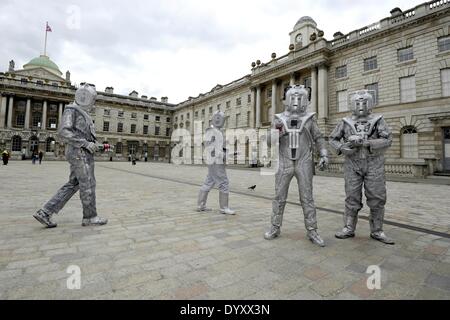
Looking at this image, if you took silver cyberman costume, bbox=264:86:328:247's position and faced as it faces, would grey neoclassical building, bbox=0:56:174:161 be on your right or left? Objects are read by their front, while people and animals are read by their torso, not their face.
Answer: on your right

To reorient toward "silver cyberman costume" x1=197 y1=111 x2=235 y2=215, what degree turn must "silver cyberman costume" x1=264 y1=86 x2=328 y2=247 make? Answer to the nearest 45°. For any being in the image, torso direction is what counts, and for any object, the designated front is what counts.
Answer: approximately 135° to its right

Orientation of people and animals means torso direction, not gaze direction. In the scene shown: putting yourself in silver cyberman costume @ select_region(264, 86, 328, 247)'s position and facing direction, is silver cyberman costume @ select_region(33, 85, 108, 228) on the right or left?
on its right

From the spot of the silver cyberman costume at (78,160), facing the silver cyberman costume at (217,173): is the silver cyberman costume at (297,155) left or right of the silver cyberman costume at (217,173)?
right

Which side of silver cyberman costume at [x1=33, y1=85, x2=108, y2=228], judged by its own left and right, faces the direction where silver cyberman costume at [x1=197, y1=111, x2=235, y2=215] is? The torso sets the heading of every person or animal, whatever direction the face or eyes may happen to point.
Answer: front

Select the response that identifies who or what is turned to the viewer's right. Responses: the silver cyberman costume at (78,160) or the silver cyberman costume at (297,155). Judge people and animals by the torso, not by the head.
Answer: the silver cyberman costume at (78,160)

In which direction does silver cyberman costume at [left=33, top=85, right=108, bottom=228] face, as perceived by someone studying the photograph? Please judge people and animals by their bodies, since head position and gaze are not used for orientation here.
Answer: facing to the right of the viewer

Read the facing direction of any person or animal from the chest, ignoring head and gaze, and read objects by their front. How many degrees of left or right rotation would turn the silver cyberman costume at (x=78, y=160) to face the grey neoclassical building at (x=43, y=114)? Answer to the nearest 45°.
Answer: approximately 90° to its left

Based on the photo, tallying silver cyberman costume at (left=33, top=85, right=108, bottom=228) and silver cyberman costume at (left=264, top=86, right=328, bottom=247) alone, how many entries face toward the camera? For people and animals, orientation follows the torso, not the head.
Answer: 1

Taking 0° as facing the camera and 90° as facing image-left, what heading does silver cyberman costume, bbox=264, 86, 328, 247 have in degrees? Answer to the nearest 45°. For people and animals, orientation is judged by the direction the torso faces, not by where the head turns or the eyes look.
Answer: approximately 0°

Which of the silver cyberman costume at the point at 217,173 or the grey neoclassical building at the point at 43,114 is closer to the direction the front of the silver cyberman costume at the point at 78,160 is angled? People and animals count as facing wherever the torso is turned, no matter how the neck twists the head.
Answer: the silver cyberman costume

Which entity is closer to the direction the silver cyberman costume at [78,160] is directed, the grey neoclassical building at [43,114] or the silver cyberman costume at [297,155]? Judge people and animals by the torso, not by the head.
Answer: the silver cyberman costume
